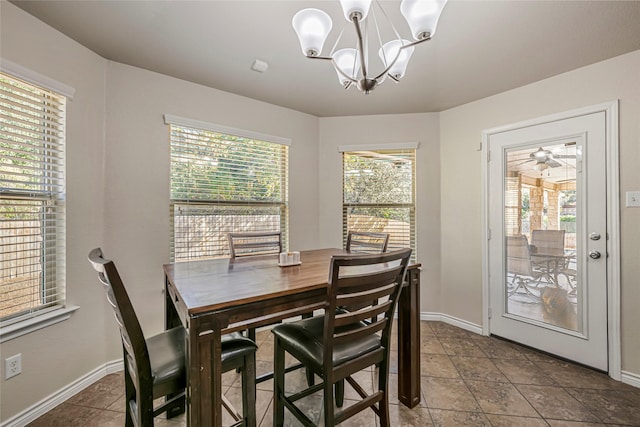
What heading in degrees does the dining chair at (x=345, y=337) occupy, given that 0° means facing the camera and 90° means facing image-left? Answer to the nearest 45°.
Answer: approximately 135°

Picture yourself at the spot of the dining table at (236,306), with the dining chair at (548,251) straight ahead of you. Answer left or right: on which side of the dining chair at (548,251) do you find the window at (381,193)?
left

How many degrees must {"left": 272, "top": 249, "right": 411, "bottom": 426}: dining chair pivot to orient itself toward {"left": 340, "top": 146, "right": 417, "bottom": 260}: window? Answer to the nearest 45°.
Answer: approximately 45° to its right

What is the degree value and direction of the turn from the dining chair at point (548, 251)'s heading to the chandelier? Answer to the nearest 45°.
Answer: approximately 180°

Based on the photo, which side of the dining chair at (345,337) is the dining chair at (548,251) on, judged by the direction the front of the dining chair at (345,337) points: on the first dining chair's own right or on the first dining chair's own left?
on the first dining chair's own right

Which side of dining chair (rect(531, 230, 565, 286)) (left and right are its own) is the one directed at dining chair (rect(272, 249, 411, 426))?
back

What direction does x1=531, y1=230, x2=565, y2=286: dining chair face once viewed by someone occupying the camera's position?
facing away from the viewer

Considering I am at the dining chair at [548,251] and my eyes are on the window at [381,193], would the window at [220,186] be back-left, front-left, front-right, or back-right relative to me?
front-left

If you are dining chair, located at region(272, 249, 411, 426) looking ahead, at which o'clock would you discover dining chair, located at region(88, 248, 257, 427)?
dining chair, located at region(88, 248, 257, 427) is roughly at 10 o'clock from dining chair, located at region(272, 249, 411, 426).

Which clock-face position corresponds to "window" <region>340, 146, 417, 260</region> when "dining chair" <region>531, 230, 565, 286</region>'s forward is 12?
The window is roughly at 9 o'clock from the dining chair.

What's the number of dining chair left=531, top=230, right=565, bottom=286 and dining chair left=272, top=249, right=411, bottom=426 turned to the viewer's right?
0

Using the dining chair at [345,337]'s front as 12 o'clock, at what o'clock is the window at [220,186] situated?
The window is roughly at 12 o'clock from the dining chair.

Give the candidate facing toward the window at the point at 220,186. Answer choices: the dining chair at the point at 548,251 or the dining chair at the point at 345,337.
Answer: the dining chair at the point at 345,337
